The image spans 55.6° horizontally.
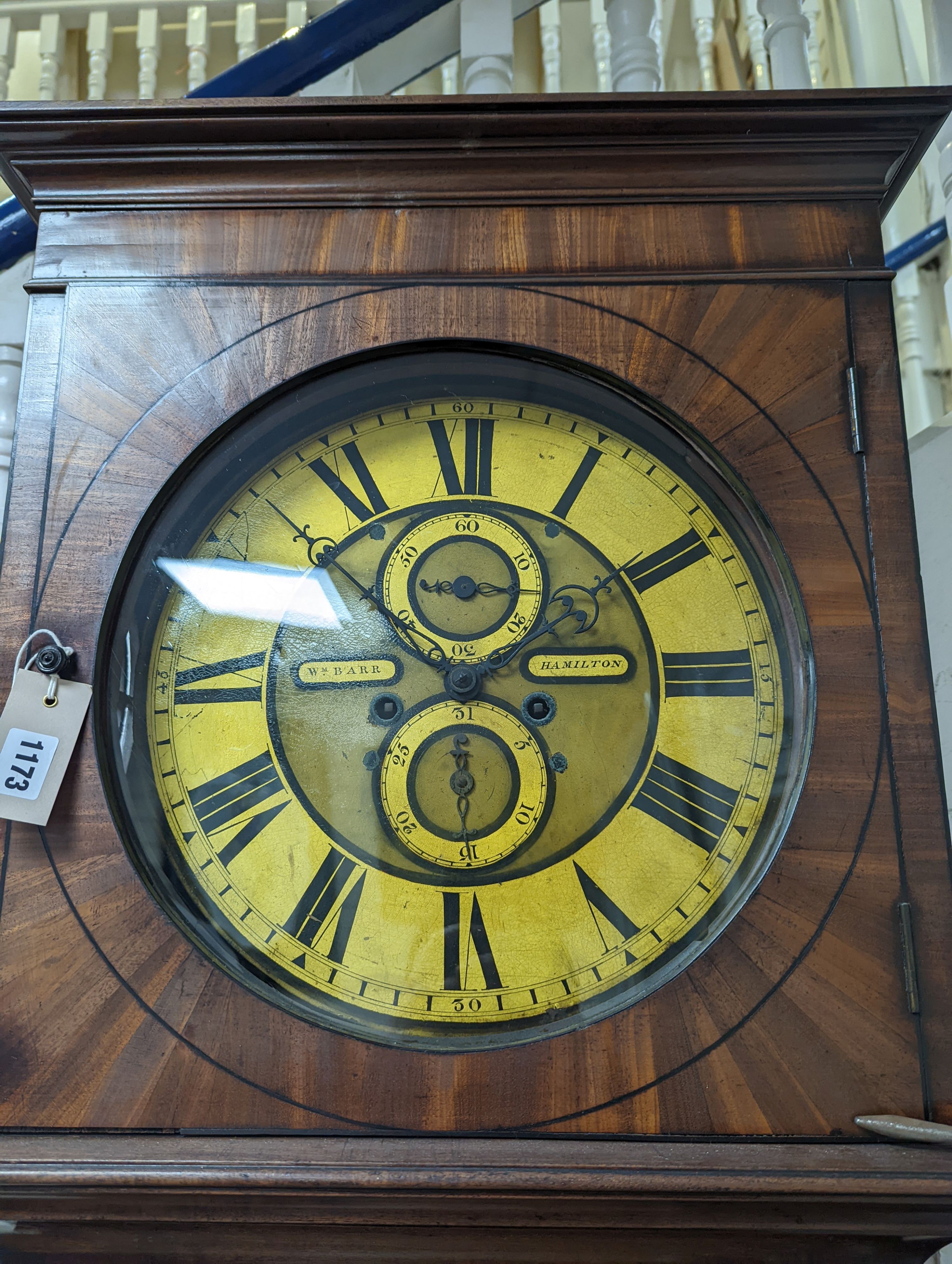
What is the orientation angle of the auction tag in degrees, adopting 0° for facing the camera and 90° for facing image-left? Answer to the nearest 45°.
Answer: approximately 0°
